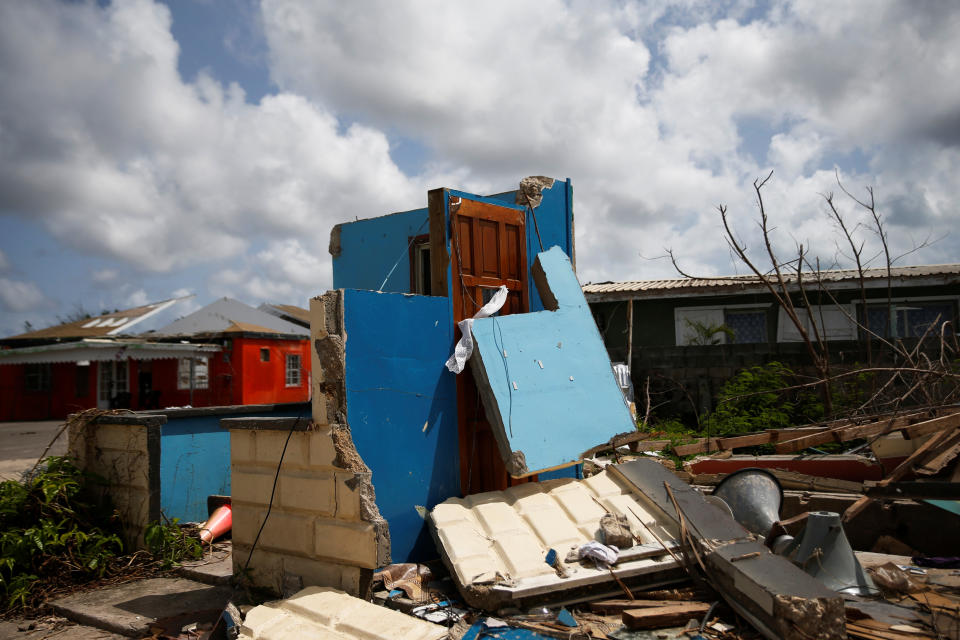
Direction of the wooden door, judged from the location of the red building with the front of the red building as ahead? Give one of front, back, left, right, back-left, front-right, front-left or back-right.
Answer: front

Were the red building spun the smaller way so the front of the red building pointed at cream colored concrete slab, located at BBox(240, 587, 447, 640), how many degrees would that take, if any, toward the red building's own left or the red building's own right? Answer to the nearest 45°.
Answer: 0° — it already faces it

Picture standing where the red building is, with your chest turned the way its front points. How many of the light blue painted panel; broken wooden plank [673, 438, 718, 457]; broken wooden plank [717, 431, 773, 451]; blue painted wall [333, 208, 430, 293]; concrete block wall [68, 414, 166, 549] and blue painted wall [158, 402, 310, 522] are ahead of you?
6

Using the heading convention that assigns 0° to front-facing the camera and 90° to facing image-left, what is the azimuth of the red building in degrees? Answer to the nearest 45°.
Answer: approximately 0°

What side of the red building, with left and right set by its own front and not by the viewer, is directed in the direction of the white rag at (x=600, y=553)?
front

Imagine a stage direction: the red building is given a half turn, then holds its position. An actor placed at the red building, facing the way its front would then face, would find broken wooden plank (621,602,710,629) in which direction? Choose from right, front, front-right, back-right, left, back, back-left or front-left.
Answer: back

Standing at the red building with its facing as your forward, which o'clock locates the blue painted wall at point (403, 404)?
The blue painted wall is roughly at 12 o'clock from the red building.

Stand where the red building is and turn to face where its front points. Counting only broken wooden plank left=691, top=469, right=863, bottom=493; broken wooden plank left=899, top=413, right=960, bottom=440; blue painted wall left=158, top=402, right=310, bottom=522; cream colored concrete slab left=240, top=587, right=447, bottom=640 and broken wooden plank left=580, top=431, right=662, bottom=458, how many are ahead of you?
5

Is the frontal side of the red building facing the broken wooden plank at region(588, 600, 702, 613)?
yes

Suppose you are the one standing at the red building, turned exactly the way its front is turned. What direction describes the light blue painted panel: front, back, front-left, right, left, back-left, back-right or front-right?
front

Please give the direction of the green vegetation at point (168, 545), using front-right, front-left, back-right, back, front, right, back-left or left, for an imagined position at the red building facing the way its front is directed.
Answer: front

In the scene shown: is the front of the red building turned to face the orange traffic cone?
yes

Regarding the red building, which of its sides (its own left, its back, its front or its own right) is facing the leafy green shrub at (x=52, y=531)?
front

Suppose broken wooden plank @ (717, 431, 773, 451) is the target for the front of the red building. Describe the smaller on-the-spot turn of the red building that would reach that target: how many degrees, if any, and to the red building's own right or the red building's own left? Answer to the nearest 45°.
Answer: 0° — it already faces it

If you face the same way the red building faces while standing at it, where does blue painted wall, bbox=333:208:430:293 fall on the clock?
The blue painted wall is roughly at 12 o'clock from the red building.
